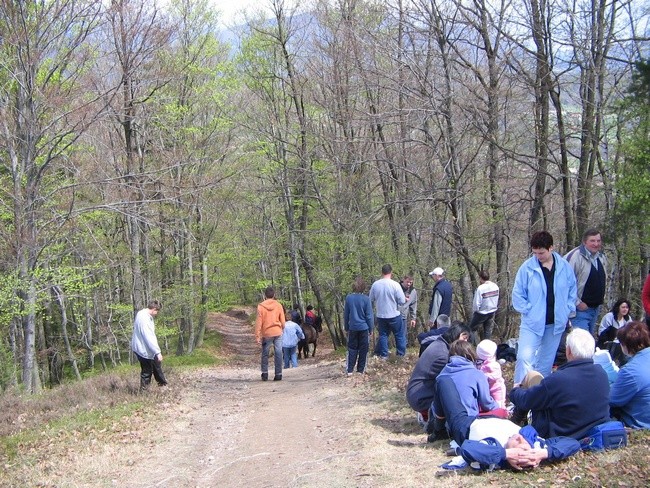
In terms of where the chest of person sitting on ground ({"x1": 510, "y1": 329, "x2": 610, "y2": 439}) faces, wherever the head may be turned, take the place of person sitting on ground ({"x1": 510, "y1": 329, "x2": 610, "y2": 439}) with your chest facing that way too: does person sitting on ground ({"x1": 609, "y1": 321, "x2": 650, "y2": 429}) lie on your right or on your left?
on your right

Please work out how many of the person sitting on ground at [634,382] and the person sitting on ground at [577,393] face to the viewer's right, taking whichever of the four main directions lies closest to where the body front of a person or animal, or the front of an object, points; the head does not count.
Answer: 0

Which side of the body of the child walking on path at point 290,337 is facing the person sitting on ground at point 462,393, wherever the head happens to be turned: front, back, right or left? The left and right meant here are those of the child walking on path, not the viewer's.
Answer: back

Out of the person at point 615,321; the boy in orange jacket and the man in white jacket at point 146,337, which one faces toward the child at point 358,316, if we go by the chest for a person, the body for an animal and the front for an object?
the man in white jacket

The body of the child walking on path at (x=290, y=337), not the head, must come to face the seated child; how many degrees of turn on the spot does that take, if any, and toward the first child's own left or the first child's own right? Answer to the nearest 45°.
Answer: approximately 180°

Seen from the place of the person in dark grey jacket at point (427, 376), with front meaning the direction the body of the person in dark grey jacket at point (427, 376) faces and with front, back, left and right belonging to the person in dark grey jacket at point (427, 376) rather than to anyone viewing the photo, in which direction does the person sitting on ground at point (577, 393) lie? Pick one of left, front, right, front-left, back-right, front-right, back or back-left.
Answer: front-right

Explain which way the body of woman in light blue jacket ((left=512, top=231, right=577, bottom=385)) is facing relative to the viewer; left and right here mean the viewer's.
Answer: facing the viewer

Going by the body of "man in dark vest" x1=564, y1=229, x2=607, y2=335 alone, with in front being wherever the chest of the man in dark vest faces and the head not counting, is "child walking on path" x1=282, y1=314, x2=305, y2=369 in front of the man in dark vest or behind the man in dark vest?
behind

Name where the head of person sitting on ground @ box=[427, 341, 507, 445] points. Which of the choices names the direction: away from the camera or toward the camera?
away from the camera

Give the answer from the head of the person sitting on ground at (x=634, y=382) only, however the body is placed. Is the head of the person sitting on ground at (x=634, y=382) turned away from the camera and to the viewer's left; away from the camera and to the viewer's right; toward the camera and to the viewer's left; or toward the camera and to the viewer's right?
away from the camera and to the viewer's left

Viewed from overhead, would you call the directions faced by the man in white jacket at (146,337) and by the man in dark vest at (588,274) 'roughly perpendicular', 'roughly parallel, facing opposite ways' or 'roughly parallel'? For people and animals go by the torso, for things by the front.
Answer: roughly perpendicular

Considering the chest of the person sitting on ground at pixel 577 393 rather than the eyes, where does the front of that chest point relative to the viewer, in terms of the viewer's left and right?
facing away from the viewer and to the left of the viewer

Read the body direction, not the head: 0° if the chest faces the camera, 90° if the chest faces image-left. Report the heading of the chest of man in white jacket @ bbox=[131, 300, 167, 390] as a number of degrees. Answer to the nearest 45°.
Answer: approximately 270°

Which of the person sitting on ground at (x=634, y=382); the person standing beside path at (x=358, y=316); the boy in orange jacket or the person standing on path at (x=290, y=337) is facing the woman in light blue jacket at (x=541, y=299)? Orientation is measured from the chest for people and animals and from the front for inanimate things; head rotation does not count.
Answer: the person sitting on ground
